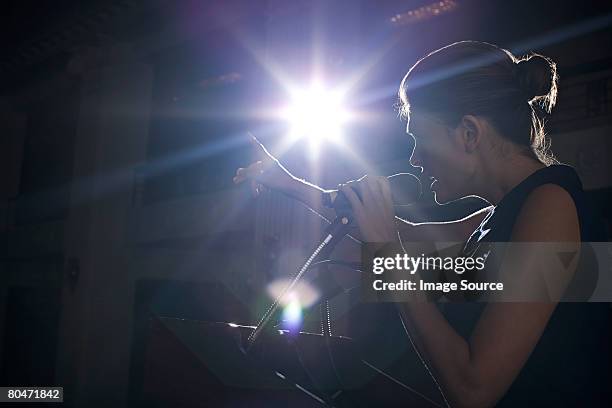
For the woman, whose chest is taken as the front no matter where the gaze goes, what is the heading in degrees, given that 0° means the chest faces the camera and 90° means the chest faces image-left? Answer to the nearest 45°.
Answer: approximately 90°

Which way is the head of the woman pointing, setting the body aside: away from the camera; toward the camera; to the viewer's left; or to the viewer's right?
to the viewer's left
